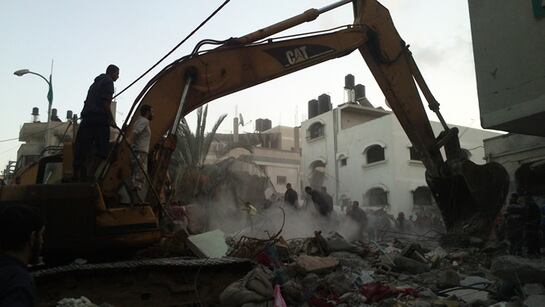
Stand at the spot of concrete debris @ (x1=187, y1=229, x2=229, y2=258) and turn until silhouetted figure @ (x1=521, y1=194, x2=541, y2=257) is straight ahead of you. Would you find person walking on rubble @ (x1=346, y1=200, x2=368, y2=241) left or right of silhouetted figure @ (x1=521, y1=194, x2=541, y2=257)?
left

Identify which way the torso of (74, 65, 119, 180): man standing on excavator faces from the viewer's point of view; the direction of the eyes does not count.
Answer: to the viewer's right

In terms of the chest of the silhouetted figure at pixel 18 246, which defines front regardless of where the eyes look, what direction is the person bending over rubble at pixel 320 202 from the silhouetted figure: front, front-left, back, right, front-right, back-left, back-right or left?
front

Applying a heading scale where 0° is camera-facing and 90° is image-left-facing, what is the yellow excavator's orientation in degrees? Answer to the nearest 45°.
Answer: approximately 270°

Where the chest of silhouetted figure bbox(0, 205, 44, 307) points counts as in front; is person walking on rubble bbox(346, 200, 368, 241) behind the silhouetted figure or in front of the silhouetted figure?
in front

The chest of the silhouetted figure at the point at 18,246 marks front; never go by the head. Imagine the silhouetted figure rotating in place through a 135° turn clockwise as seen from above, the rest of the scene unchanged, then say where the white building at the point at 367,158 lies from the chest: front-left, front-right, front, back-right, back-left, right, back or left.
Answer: back-left

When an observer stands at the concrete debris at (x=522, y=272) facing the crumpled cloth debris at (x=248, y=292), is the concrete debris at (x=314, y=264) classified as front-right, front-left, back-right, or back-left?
front-right

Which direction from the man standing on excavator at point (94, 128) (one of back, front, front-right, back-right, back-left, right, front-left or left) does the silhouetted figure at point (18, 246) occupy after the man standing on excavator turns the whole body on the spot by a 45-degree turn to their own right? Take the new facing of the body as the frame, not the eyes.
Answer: front-right
